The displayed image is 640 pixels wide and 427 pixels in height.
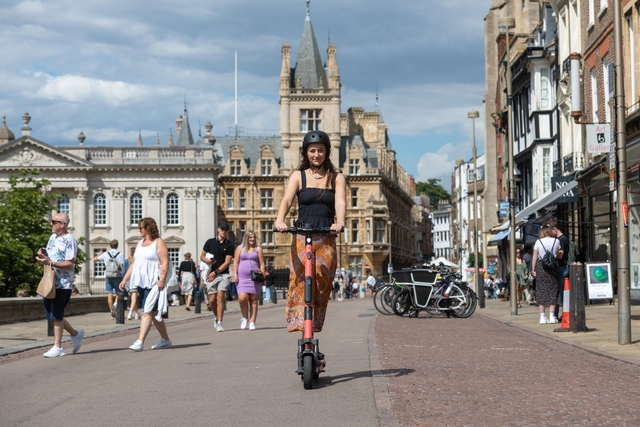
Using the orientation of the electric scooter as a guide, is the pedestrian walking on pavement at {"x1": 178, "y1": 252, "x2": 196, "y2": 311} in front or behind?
behind

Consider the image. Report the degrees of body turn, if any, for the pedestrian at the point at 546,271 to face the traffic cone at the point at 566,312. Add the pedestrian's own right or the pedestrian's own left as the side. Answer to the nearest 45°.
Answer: approximately 180°

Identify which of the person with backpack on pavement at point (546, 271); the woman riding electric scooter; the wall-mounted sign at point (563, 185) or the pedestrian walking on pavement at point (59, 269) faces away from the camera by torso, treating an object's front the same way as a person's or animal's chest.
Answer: the person with backpack on pavement at point (546, 271)

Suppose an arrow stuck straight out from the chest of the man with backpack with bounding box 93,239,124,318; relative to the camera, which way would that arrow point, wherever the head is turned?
away from the camera

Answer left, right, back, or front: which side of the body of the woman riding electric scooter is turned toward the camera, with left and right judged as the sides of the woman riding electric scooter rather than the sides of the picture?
front

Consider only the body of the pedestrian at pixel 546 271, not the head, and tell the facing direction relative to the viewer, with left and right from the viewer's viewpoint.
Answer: facing away from the viewer

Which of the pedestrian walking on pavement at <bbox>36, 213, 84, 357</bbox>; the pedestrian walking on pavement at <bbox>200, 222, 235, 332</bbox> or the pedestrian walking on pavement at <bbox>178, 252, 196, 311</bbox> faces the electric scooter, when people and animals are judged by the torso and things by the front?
the pedestrian walking on pavement at <bbox>200, 222, 235, 332</bbox>

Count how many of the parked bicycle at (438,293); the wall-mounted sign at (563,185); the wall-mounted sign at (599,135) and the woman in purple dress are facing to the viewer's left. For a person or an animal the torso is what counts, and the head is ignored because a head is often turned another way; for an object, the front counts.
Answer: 1

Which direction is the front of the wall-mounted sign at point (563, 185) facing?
toward the camera

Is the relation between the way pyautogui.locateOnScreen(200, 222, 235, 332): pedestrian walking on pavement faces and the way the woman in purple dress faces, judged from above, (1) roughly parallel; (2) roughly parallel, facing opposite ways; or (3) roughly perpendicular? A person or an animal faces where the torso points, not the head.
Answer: roughly parallel

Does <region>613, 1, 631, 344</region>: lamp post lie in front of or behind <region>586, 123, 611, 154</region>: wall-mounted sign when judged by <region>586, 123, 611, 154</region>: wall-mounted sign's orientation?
in front

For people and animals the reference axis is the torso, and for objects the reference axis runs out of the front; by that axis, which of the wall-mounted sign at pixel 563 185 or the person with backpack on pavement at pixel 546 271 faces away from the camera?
the person with backpack on pavement

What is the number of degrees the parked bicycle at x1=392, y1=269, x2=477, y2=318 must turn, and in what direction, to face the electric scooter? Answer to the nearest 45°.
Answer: approximately 90° to its left
